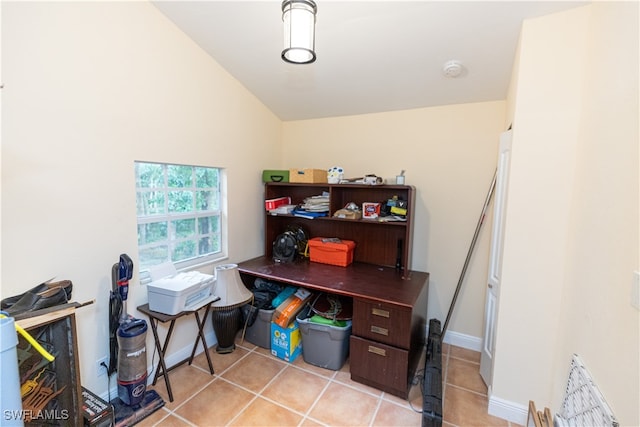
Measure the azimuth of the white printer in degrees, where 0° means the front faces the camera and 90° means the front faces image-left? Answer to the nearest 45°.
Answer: approximately 315°

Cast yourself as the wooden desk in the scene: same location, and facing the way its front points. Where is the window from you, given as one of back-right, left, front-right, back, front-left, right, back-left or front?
front-right

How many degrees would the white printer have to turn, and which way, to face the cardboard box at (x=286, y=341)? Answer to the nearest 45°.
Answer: approximately 45° to its left

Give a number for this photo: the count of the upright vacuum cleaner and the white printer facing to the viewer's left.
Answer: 0

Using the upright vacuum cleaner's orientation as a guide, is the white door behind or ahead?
ahead

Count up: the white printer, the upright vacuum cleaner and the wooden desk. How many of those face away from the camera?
0

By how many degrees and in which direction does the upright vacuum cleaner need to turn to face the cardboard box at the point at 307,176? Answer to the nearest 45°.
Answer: approximately 45° to its left

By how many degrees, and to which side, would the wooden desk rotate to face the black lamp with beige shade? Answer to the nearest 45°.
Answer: approximately 45° to its right

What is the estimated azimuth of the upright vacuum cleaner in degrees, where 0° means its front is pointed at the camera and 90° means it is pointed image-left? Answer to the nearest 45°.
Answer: approximately 315°

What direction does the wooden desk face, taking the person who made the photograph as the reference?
facing the viewer and to the left of the viewer
